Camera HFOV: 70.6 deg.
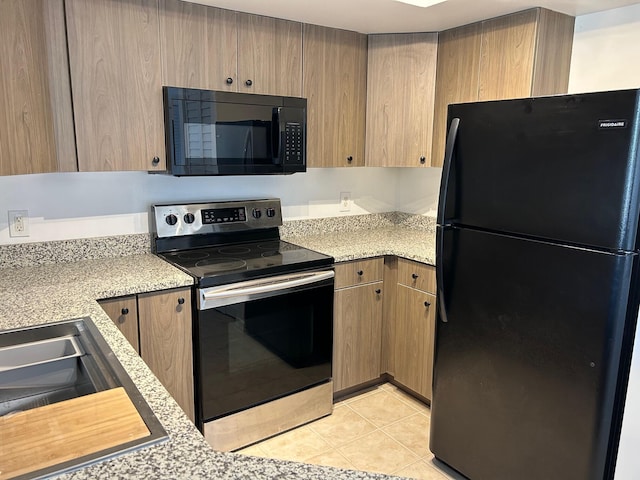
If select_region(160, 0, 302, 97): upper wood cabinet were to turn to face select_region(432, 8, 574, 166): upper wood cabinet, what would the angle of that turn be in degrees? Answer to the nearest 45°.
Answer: approximately 45° to its left

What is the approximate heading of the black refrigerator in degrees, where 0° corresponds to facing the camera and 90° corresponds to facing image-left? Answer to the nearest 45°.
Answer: approximately 45°

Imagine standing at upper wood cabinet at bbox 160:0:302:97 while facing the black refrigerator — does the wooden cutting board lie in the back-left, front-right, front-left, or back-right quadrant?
front-right

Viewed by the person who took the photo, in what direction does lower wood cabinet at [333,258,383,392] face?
facing the viewer and to the right of the viewer

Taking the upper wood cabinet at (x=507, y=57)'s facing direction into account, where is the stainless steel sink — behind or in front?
in front

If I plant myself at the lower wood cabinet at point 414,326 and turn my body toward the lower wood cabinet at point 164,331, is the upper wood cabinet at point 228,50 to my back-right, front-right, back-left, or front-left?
front-right

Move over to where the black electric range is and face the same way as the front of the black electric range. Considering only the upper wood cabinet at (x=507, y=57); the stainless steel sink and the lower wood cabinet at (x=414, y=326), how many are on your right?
1

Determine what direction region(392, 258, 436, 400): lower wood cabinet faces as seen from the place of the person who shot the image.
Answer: facing the viewer and to the left of the viewer

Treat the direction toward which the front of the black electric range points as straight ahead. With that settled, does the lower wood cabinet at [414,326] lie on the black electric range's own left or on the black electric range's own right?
on the black electric range's own left

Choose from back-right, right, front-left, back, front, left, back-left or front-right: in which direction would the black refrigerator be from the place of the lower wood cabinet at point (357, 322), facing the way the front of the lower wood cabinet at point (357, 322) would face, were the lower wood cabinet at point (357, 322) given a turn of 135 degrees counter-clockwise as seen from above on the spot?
back-right

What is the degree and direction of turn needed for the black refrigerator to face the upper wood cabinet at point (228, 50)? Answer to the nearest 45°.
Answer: approximately 45° to its right
